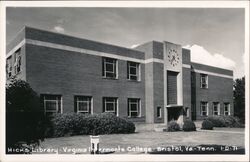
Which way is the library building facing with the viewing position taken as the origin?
facing the viewer and to the right of the viewer

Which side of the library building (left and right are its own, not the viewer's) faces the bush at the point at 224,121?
left

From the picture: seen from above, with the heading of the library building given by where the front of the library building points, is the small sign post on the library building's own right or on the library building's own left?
on the library building's own right
